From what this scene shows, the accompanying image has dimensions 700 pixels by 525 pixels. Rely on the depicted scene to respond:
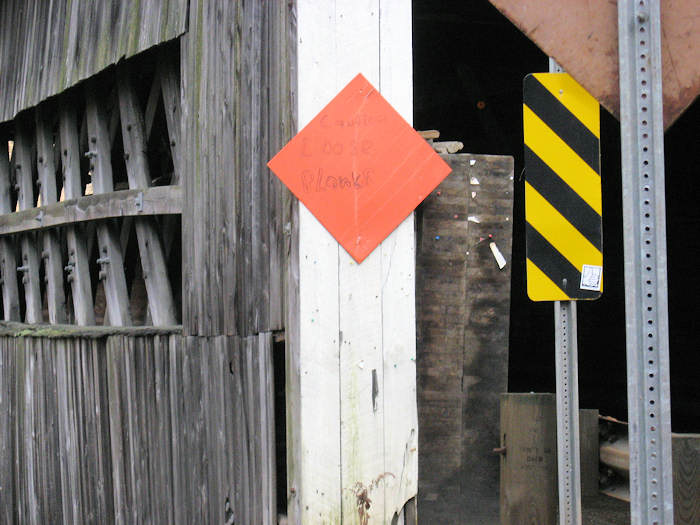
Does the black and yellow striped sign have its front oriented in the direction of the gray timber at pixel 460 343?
no

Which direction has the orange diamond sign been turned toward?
toward the camera

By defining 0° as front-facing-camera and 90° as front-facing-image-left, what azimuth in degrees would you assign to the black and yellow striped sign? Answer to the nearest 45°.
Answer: approximately 0°

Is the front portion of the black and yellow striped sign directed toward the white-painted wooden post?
no

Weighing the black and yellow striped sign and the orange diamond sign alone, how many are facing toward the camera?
2

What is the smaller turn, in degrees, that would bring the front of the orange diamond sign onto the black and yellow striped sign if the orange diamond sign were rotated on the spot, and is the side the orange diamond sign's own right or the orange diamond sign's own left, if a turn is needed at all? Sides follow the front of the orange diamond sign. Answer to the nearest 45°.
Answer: approximately 45° to the orange diamond sign's own left

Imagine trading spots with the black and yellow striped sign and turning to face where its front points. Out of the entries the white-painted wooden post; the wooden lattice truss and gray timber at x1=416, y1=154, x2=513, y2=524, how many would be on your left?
0

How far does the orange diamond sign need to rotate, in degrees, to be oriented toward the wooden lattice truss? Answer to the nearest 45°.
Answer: approximately 135° to its right

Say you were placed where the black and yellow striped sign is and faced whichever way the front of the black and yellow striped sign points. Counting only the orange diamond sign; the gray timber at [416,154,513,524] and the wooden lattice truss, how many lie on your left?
0

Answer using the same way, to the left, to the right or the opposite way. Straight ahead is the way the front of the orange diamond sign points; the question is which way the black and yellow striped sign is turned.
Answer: the same way

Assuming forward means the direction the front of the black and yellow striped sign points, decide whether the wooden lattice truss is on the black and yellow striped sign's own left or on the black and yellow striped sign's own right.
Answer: on the black and yellow striped sign's own right
